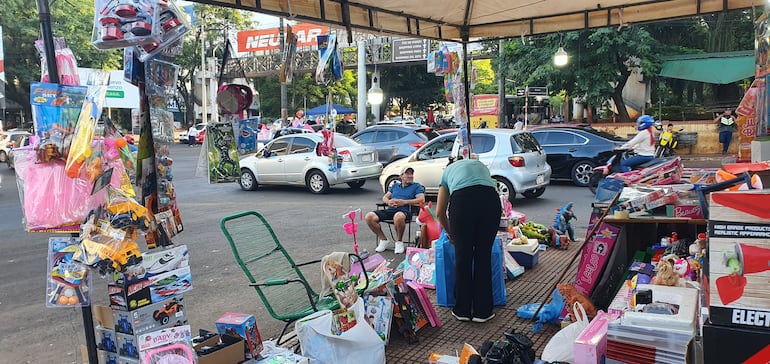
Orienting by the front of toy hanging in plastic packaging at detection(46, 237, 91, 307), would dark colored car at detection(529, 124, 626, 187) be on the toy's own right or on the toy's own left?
on the toy's own left

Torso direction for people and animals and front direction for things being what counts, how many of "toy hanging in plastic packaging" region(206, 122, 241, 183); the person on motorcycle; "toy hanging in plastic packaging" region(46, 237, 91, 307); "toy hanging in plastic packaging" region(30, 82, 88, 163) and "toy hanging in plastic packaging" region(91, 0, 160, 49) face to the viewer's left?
1

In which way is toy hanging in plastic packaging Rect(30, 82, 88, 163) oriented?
toward the camera

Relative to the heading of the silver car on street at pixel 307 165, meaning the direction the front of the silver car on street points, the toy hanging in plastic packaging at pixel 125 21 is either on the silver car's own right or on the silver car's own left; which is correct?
on the silver car's own left

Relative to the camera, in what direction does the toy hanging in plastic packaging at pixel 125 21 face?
facing the viewer

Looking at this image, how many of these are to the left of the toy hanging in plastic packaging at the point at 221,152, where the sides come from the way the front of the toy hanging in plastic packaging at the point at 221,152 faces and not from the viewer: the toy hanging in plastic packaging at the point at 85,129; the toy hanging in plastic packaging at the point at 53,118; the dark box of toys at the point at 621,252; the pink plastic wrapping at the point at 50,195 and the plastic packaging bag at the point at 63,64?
1

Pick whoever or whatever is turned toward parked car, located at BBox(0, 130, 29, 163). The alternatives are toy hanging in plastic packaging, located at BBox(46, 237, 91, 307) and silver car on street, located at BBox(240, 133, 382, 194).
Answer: silver car on street, located at BBox(240, 133, 382, 194)

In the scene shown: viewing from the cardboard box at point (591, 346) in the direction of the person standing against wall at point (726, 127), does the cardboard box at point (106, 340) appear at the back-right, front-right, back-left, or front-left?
back-left

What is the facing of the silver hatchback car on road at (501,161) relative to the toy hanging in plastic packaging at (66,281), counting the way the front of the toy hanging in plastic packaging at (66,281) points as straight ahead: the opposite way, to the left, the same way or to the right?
the opposite way

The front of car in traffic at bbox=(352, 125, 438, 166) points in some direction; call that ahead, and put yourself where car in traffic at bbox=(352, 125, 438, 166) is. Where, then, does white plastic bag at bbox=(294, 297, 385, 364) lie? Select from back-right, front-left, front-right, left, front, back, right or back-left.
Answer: back-left

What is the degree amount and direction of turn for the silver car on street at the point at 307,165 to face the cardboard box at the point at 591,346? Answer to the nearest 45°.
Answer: approximately 135° to its left

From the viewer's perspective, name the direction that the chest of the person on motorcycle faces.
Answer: to the viewer's left
